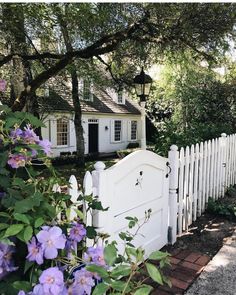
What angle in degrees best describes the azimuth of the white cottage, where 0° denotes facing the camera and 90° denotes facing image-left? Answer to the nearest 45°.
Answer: approximately 315°

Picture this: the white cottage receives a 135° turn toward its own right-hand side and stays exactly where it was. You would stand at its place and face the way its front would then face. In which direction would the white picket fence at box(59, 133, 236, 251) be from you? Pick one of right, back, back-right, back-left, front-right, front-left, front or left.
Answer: left

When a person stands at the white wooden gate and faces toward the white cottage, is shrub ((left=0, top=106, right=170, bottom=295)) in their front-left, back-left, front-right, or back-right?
back-left

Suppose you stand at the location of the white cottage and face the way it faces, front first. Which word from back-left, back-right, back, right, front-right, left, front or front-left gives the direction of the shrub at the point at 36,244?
front-right

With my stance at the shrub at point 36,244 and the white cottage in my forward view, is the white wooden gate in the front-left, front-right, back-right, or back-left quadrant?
front-right

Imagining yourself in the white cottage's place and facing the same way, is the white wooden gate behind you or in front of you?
in front
